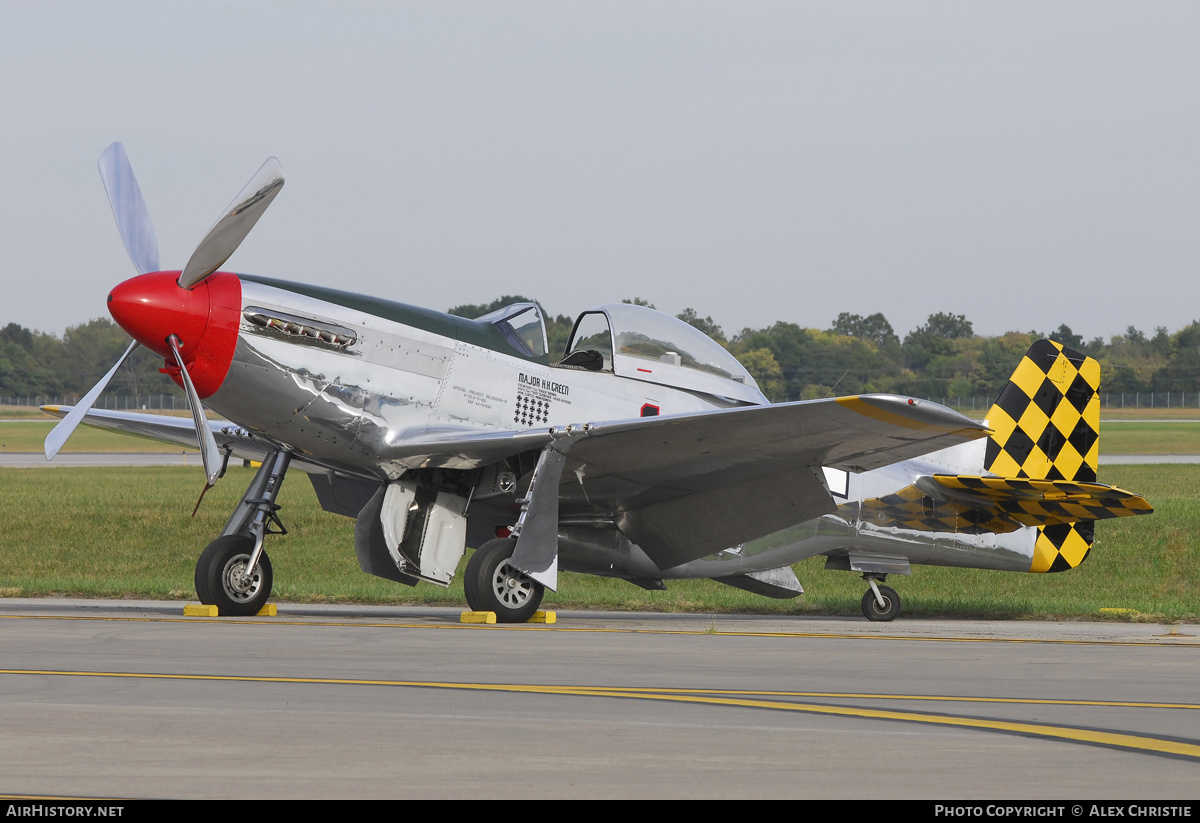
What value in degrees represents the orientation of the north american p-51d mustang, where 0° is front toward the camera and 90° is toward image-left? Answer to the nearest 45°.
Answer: approximately 45°
